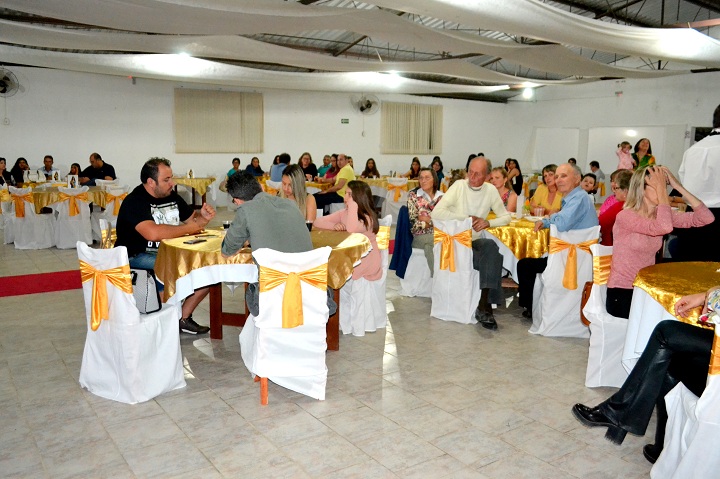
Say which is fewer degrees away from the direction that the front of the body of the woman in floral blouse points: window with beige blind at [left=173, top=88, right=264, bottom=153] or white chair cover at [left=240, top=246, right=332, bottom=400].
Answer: the white chair cover

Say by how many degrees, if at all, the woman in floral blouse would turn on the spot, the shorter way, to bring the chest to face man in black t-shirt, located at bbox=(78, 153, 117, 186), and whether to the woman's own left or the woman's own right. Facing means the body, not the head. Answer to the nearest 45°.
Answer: approximately 135° to the woman's own right

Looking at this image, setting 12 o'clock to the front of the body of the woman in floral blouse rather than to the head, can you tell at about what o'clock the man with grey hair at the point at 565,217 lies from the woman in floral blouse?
The man with grey hair is roughly at 10 o'clock from the woman in floral blouse.

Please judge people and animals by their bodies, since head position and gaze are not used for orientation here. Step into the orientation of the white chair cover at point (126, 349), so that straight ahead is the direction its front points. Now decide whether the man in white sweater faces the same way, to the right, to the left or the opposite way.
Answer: the opposite way

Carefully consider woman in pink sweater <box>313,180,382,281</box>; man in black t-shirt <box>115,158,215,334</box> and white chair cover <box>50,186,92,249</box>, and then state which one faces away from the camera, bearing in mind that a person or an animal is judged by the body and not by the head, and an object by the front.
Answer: the white chair cover

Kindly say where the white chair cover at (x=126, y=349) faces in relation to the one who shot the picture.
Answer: facing away from the viewer and to the right of the viewer

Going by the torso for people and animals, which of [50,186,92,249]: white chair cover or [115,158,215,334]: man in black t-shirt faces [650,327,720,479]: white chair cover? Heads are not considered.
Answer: the man in black t-shirt

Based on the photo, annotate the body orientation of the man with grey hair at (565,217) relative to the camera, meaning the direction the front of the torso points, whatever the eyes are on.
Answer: to the viewer's left

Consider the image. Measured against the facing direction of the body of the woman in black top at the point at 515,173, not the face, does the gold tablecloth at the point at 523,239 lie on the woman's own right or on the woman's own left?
on the woman's own left

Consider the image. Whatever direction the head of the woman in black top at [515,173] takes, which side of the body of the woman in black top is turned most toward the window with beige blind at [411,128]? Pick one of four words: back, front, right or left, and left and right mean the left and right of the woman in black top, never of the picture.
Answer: right
